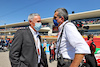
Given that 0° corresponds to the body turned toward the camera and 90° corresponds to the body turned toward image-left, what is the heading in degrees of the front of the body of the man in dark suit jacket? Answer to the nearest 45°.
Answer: approximately 315°
